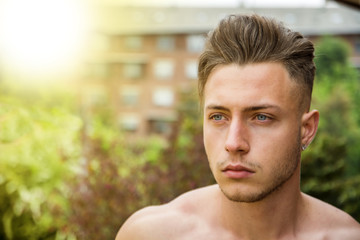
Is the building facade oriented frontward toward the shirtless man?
yes

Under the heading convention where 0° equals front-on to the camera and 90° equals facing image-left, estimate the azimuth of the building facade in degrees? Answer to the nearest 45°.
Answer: approximately 0°
